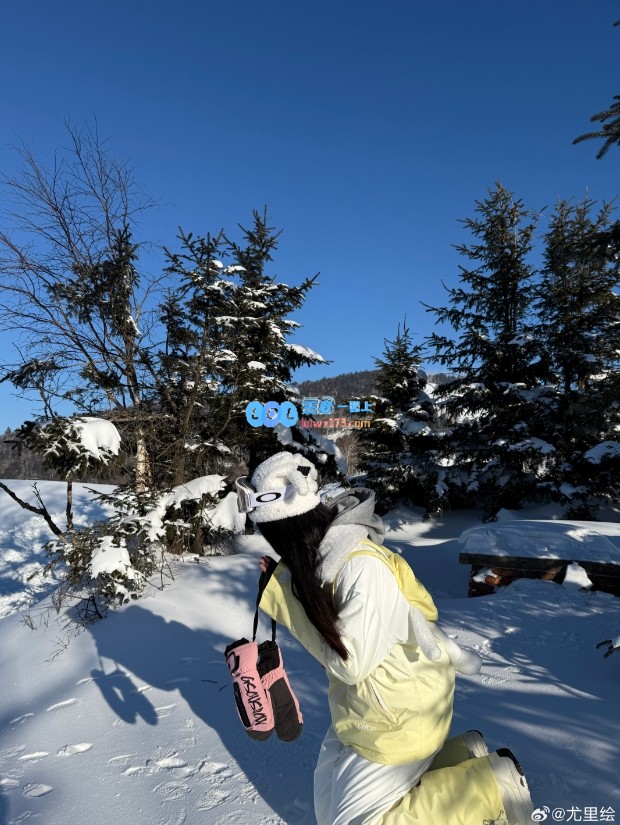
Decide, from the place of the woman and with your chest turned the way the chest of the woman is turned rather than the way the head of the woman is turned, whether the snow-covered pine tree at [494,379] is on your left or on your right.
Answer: on your right

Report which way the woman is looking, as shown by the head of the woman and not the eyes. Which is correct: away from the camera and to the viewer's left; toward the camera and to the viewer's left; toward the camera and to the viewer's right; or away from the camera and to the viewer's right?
away from the camera and to the viewer's left

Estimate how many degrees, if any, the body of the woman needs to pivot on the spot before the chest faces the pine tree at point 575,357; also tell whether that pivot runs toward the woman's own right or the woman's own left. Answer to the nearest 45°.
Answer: approximately 135° to the woman's own right

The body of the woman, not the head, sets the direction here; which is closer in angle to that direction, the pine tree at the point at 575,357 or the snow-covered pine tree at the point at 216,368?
the snow-covered pine tree

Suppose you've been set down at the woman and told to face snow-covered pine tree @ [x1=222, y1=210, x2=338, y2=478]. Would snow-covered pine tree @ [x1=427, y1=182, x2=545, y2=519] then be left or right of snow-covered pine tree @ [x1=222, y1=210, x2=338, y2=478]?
right

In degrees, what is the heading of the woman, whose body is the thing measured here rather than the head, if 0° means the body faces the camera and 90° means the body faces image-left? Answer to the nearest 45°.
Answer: approximately 90°

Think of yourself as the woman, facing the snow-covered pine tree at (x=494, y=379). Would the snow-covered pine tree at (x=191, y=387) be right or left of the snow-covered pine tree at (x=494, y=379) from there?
left
